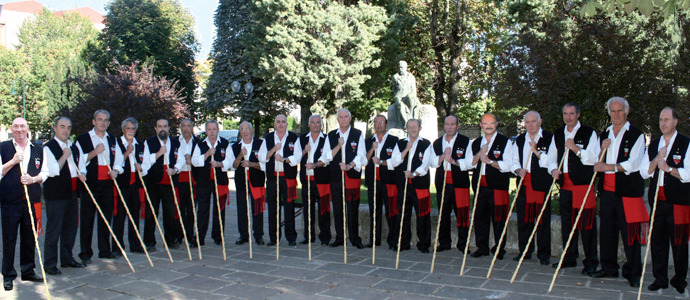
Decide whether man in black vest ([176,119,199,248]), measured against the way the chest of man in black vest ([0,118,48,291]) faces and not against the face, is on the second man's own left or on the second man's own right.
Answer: on the second man's own left

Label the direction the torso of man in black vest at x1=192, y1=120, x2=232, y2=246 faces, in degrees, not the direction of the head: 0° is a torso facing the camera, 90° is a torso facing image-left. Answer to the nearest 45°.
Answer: approximately 0°

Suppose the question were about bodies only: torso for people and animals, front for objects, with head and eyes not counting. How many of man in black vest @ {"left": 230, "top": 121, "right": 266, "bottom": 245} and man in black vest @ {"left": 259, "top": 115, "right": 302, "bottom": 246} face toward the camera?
2

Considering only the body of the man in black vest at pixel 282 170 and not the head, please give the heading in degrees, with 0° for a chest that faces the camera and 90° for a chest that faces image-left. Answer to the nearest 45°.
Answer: approximately 0°

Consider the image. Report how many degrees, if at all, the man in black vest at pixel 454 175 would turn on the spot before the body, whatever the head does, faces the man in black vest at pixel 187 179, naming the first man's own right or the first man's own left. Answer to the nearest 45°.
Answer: approximately 90° to the first man's own right

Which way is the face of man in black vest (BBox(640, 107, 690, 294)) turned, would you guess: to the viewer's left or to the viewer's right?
to the viewer's left

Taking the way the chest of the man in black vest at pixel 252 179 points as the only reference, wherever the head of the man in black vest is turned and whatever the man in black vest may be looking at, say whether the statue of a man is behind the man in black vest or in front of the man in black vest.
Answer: behind
